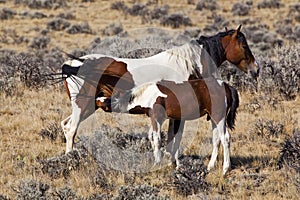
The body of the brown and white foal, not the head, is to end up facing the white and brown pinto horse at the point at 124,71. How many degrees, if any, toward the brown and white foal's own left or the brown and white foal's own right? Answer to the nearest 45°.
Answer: approximately 45° to the brown and white foal's own right

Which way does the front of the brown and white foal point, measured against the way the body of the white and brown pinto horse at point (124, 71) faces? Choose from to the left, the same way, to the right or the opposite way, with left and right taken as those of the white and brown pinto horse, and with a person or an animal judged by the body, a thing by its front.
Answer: the opposite way

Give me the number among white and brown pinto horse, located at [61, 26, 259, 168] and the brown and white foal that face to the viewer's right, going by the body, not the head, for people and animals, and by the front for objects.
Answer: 1

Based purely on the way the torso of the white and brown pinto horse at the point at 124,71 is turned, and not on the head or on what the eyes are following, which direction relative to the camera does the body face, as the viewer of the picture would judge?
to the viewer's right

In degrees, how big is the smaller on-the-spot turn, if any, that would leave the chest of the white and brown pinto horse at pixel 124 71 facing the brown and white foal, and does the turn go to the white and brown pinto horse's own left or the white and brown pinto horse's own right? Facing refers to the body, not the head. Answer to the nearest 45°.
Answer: approximately 45° to the white and brown pinto horse's own right

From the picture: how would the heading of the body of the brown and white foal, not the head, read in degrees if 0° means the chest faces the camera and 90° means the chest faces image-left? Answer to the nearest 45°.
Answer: approximately 90°
